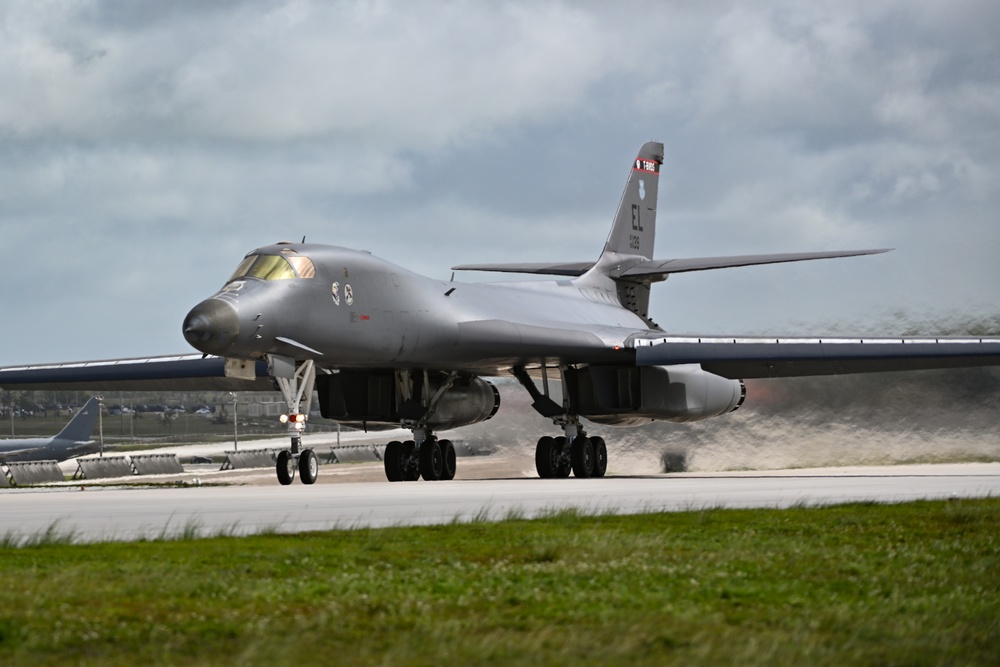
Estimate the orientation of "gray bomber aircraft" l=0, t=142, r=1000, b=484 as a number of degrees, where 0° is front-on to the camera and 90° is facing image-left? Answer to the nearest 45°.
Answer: approximately 45°
